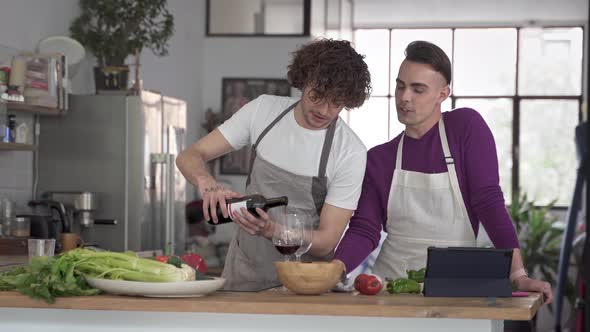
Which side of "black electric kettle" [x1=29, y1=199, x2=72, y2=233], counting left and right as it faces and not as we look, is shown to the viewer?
left

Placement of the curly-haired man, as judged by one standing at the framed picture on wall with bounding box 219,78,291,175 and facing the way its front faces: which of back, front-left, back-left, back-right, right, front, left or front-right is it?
front

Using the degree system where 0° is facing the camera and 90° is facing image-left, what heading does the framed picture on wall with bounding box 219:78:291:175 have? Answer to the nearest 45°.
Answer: approximately 0°

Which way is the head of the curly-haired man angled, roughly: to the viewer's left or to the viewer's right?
to the viewer's left

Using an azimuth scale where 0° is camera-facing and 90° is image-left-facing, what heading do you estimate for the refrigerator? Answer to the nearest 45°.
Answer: approximately 315°

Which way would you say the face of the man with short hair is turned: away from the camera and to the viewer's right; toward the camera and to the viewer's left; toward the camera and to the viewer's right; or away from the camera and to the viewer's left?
toward the camera and to the viewer's left

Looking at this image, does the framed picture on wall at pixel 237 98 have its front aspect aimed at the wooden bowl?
yes

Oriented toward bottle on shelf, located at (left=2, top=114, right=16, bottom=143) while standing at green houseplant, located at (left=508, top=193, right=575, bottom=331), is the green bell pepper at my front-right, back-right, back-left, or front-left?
front-left
